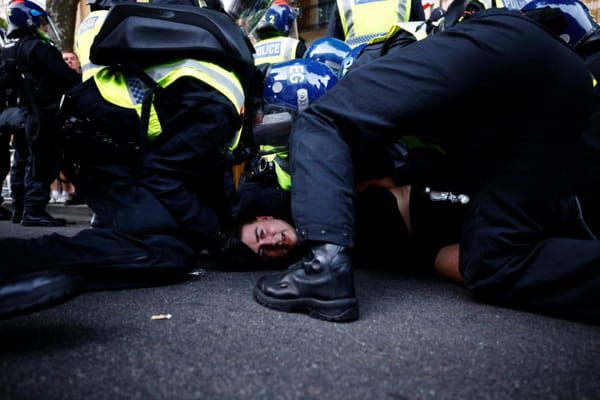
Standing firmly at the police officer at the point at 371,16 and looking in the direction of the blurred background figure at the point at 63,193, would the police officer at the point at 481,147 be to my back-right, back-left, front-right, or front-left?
back-left

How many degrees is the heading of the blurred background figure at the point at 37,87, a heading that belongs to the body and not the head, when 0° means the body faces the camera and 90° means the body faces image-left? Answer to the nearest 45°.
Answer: approximately 270°

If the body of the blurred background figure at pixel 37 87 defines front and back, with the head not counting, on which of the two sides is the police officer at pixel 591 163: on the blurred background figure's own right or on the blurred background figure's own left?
on the blurred background figure's own right

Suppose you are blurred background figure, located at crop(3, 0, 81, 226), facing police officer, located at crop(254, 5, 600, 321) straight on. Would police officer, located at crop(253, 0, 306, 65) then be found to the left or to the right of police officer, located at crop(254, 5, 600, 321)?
left
